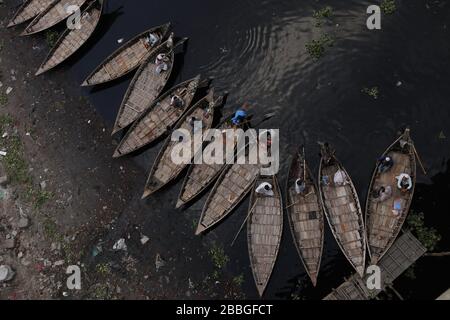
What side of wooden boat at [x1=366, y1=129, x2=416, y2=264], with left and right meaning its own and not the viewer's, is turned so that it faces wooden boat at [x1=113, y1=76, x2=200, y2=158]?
right

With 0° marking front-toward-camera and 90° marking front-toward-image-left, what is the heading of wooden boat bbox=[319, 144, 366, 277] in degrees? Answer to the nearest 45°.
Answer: approximately 0°

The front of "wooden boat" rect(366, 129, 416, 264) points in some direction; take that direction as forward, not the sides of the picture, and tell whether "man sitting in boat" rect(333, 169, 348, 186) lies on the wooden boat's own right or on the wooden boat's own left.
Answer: on the wooden boat's own right

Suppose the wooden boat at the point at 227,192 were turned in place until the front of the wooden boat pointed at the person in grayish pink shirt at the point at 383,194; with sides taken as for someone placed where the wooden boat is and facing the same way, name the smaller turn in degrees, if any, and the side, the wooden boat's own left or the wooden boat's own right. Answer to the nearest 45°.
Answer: approximately 135° to the wooden boat's own left

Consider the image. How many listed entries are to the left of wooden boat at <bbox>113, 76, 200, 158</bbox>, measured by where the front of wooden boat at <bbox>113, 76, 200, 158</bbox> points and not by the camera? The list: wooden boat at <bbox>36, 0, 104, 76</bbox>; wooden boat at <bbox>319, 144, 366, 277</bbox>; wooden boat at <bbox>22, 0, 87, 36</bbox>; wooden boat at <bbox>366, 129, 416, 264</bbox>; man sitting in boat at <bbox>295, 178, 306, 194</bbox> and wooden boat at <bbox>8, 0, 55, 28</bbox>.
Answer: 3

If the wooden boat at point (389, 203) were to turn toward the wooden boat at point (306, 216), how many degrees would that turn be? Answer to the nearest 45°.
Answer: approximately 90° to its right

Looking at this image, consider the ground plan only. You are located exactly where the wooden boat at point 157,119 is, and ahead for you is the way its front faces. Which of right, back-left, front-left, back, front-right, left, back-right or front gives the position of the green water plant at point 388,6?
back-left

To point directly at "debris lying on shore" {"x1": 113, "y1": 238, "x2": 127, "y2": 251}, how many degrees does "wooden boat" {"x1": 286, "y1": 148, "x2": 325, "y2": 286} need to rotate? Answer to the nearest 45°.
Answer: approximately 90° to its right

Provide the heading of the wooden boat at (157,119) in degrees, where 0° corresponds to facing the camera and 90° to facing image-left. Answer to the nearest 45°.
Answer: approximately 45°

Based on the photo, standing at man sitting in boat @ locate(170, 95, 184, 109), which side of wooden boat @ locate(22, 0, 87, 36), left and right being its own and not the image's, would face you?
left

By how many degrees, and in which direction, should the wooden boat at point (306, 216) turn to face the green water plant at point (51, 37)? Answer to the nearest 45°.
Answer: approximately 135° to its right
